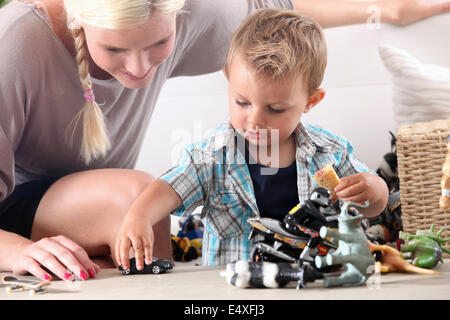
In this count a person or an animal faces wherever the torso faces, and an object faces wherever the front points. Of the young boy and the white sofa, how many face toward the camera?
2

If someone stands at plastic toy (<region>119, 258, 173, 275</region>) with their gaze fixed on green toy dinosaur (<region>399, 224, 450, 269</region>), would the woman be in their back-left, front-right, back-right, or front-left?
back-left

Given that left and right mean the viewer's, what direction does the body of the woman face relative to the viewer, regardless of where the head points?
facing the viewer and to the right of the viewer

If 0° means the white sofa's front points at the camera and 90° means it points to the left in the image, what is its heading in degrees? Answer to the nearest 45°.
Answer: approximately 0°

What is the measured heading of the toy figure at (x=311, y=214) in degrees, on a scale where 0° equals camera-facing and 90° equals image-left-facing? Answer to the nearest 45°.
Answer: approximately 315°
